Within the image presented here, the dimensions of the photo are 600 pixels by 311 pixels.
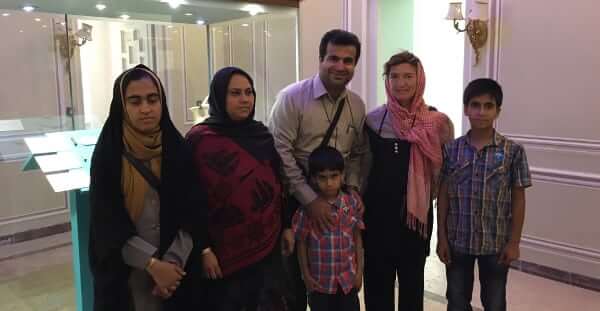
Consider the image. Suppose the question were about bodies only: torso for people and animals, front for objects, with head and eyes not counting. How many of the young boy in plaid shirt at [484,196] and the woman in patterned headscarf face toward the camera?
2

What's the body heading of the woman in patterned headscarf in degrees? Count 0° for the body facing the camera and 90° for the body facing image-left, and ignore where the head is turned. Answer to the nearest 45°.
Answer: approximately 0°

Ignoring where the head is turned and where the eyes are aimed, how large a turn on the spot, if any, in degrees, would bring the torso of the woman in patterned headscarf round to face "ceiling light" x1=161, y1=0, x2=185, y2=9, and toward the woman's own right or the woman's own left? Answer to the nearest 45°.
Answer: approximately 135° to the woman's own right

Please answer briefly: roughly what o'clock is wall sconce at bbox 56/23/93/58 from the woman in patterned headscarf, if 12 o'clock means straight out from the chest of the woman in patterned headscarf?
The wall sconce is roughly at 4 o'clock from the woman in patterned headscarf.

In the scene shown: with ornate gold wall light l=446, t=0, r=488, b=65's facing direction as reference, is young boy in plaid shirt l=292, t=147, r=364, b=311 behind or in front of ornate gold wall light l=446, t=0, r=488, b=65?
in front
